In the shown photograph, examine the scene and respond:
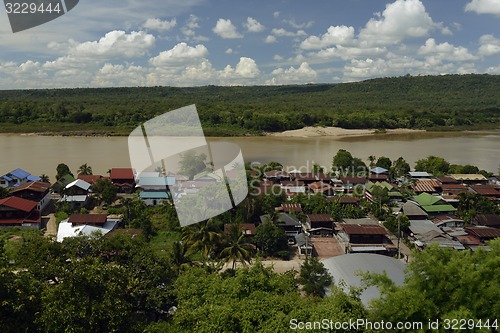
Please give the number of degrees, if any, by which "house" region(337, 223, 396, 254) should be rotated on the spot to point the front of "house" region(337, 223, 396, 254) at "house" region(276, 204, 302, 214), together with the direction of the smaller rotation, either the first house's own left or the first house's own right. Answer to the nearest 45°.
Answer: approximately 135° to the first house's own right

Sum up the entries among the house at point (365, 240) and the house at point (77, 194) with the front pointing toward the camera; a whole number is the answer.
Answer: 2

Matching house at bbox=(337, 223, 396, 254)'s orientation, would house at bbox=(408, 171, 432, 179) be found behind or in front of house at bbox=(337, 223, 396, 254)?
behind

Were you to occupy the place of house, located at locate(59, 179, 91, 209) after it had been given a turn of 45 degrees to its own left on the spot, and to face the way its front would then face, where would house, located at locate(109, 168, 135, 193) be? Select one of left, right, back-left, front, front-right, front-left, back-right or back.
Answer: left

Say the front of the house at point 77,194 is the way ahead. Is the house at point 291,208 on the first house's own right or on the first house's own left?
on the first house's own left

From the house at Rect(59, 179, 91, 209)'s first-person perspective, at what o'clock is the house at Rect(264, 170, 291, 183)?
the house at Rect(264, 170, 291, 183) is roughly at 9 o'clock from the house at Rect(59, 179, 91, 209).

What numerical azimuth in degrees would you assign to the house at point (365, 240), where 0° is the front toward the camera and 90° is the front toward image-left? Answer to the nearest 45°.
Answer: approximately 0°

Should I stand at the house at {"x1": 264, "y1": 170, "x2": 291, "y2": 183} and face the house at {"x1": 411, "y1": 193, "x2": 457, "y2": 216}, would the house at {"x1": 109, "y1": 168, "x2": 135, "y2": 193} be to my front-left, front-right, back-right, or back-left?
back-right

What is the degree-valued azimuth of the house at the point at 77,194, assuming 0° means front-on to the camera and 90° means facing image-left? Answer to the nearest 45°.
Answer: approximately 0°

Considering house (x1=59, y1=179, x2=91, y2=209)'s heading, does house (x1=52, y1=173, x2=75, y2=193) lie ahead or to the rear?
to the rear
